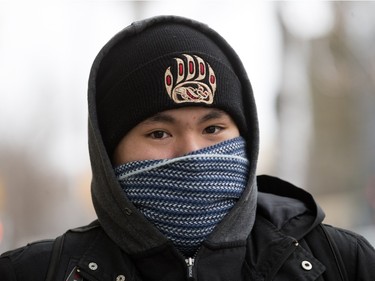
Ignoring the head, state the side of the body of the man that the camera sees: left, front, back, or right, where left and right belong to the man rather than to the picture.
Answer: front

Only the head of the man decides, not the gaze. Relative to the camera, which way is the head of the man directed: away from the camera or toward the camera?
toward the camera
